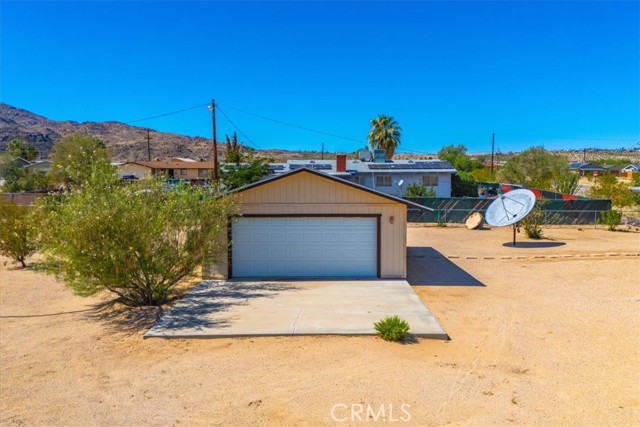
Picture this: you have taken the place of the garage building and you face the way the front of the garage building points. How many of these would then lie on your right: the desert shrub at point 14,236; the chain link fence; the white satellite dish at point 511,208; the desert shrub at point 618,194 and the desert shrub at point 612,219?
1

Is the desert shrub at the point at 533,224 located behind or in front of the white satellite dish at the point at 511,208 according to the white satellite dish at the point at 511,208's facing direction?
behind

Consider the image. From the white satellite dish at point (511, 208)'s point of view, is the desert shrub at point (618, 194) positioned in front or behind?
behind

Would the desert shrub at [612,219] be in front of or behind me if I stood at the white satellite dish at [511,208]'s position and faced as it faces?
behind

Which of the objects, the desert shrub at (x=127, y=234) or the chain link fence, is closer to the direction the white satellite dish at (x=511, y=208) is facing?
the desert shrub

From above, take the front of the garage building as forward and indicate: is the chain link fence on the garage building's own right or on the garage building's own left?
on the garage building's own left

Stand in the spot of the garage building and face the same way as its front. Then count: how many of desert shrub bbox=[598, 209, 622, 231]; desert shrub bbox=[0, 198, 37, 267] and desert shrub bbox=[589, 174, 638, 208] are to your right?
1

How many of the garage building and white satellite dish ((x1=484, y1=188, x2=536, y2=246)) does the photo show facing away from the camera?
0

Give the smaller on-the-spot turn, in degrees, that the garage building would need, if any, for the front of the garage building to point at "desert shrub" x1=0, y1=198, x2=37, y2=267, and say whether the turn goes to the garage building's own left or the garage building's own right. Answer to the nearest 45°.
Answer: approximately 90° to the garage building's own right

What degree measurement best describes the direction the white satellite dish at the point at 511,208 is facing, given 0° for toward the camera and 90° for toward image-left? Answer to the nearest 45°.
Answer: approximately 45°

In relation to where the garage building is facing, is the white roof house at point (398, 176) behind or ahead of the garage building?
behind

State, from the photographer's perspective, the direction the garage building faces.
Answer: facing the viewer

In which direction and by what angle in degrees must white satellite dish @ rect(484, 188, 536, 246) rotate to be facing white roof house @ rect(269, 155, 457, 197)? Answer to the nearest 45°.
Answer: approximately 90° to its right

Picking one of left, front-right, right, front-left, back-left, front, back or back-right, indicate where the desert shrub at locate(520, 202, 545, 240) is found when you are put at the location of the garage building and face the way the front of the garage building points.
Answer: back-left

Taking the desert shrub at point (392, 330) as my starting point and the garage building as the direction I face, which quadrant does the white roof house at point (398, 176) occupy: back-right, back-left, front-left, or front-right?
front-right

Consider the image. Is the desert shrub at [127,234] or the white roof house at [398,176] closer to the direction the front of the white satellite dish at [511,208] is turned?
the desert shrub

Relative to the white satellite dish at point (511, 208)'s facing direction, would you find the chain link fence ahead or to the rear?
to the rear
